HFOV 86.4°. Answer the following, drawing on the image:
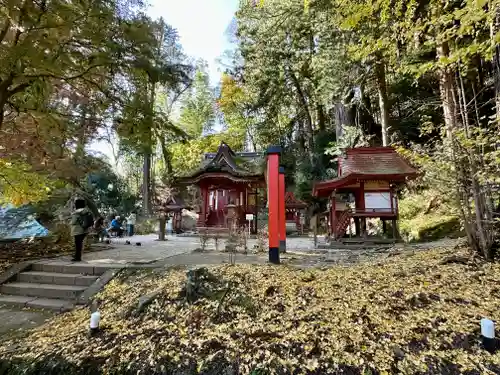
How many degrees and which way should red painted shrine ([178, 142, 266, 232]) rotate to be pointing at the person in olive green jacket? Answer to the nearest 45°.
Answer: approximately 45° to its right

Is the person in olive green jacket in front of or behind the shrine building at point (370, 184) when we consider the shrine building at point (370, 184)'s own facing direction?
in front

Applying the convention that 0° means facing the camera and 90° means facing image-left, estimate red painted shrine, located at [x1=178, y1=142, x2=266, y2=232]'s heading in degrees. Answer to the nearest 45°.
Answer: approximately 0°

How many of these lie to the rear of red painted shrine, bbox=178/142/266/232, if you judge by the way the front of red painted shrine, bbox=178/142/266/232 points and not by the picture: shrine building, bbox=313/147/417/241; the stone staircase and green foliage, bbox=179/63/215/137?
1

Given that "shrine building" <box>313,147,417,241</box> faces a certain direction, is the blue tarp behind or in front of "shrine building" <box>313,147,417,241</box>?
in front

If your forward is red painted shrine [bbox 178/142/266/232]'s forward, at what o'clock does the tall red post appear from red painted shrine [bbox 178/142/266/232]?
The tall red post is roughly at 12 o'clock from the red painted shrine.

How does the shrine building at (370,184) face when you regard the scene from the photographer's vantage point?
facing to the left of the viewer
